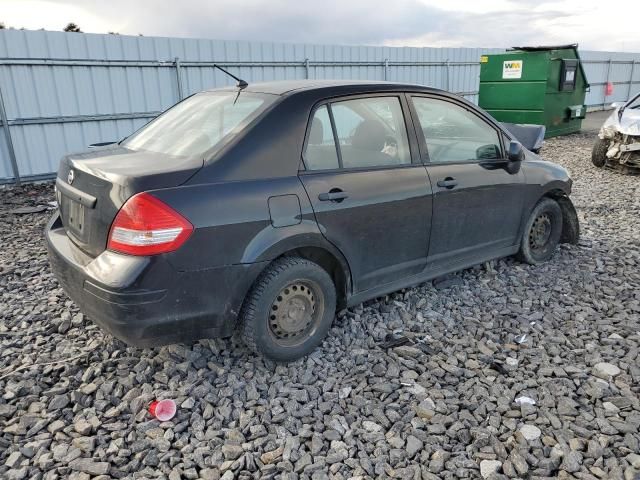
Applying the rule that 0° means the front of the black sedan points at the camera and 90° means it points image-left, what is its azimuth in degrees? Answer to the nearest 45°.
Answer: approximately 225°

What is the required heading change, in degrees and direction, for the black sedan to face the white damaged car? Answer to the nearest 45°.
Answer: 0° — it already faces it

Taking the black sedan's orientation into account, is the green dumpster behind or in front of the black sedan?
in front
